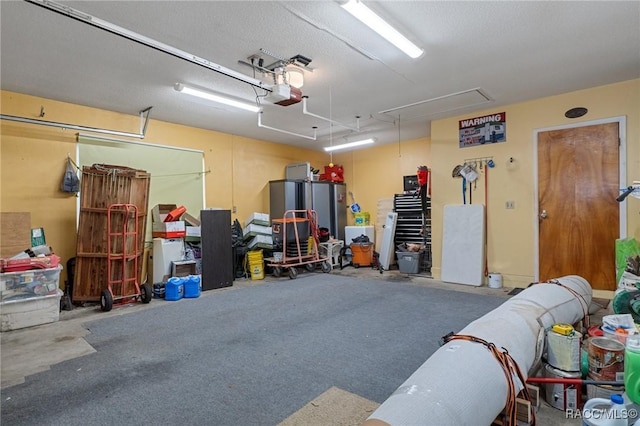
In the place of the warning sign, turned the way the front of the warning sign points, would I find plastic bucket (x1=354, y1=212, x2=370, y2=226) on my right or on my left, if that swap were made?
on my right

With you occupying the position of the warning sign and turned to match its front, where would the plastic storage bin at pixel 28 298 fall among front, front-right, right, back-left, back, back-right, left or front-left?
front

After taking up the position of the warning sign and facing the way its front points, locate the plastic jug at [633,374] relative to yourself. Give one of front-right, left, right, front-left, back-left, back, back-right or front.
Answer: front-left

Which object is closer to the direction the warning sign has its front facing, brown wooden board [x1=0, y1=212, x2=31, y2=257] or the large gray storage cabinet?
the brown wooden board

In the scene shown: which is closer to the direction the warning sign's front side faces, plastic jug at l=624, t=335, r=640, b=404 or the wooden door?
the plastic jug

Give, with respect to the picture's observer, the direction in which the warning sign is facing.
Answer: facing the viewer and to the left of the viewer
